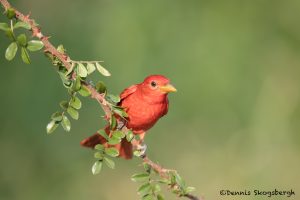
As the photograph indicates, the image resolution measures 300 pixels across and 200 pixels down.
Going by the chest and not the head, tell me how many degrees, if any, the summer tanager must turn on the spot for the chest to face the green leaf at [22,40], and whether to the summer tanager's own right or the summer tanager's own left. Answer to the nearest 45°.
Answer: approximately 90° to the summer tanager's own right

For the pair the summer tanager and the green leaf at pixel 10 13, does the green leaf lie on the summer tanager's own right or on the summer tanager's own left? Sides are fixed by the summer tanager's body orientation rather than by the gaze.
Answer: on the summer tanager's own right

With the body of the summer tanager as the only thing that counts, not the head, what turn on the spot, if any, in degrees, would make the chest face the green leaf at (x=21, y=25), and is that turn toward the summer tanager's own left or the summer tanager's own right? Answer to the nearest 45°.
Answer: approximately 90° to the summer tanager's own right

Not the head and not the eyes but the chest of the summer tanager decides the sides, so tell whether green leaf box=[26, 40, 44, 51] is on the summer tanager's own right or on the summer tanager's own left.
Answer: on the summer tanager's own right

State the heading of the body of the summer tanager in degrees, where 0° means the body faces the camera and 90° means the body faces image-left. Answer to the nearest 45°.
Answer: approximately 315°
